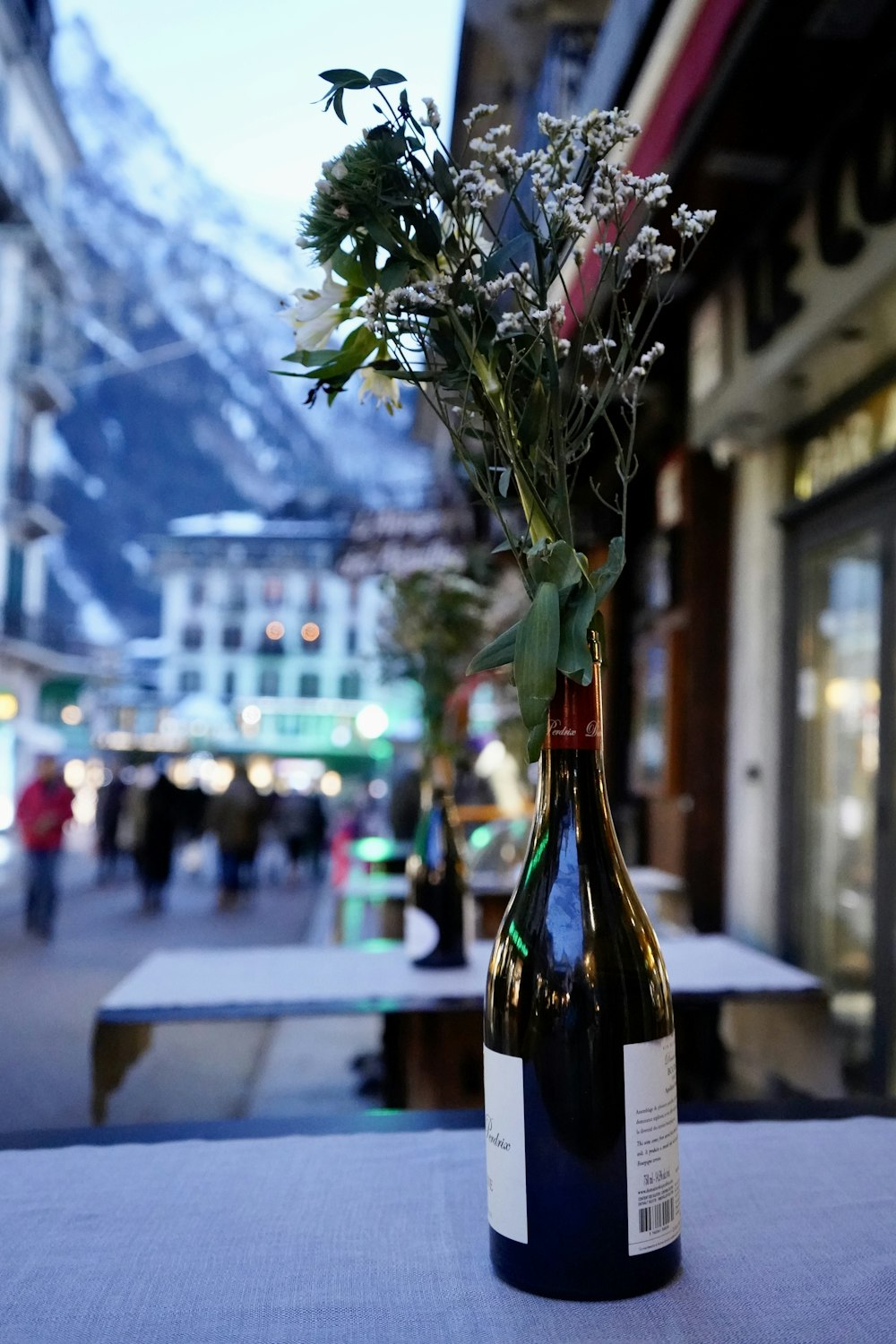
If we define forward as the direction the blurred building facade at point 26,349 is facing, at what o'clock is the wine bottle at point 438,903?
The wine bottle is roughly at 3 o'clock from the blurred building facade.

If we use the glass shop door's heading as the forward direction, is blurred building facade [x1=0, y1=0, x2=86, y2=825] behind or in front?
in front

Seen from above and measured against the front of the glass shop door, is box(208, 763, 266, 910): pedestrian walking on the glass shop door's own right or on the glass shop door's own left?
on the glass shop door's own right

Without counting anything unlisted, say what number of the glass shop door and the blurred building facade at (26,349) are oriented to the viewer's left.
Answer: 1

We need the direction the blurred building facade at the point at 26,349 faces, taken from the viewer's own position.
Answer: facing to the right of the viewer

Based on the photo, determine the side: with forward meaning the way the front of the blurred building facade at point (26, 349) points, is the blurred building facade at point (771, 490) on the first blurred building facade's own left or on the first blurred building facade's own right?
on the first blurred building facade's own right

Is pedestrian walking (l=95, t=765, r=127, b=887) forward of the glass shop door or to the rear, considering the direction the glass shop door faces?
forward

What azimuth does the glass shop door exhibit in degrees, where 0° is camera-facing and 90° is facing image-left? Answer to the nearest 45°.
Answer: approximately 90°

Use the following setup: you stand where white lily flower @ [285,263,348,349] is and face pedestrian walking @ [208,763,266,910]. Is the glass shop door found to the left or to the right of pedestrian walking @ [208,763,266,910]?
right

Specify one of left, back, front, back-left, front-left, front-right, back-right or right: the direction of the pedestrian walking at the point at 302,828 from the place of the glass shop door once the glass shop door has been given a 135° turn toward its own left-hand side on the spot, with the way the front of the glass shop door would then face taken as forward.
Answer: back

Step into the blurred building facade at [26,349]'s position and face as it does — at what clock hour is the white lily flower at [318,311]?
The white lily flower is roughly at 3 o'clock from the blurred building facade.

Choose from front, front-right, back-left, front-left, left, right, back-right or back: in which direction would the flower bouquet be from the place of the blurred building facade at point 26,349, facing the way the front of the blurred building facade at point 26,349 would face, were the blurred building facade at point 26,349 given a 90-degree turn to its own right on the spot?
front

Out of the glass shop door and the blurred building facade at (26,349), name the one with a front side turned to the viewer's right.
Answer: the blurred building facade

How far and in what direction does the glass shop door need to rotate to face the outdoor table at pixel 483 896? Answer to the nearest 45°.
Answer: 0° — it already faces it

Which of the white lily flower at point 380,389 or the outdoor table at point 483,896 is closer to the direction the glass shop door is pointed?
the outdoor table
